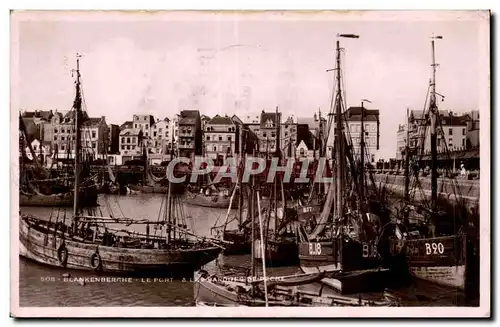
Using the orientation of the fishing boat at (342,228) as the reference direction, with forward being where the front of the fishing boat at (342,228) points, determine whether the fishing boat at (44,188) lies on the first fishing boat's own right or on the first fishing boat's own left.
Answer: on the first fishing boat's own right

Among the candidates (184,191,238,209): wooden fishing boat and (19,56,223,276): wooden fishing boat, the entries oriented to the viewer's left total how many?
2

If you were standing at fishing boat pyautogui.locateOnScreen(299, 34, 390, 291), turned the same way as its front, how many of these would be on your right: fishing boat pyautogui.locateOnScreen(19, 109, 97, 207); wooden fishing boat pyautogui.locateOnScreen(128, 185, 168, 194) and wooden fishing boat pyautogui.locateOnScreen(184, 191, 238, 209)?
3

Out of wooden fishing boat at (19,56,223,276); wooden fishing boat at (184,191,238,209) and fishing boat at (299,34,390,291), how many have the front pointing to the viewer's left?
2

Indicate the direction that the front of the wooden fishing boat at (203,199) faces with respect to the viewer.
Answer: facing to the left of the viewer

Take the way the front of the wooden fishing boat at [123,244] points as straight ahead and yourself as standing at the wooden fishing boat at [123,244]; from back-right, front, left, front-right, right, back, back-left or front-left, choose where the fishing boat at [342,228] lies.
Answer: back
